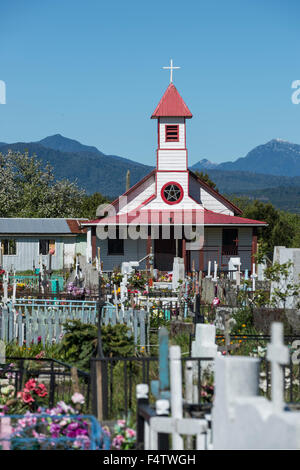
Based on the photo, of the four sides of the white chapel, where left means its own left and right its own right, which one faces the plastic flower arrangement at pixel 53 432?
front

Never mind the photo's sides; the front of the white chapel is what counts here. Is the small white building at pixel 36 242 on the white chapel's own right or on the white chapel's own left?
on the white chapel's own right

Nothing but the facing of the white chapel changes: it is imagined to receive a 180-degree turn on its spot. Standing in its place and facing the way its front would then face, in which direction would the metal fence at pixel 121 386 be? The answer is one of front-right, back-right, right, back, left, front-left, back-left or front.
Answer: back

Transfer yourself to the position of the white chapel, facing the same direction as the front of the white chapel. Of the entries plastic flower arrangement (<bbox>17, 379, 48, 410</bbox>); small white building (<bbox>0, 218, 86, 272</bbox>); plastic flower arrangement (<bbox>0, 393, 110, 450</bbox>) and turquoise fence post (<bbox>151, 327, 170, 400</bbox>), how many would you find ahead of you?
3

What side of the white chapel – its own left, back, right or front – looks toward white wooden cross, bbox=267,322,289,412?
front

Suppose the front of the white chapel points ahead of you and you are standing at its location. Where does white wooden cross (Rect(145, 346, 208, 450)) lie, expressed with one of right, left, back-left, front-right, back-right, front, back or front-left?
front

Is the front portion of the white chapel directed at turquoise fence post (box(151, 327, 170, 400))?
yes

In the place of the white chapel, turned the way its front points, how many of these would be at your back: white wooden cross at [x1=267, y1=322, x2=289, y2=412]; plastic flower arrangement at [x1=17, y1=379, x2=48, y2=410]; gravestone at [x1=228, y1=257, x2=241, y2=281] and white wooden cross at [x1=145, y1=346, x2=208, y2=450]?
0

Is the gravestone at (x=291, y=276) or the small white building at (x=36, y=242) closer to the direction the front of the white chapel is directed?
the gravestone

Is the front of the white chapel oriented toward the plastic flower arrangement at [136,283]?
yes

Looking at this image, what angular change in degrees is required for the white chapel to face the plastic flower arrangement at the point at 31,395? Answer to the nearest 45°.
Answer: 0° — it already faces it

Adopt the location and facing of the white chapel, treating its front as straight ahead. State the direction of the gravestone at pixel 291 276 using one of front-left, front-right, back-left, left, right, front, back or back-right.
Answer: front

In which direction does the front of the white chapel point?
toward the camera

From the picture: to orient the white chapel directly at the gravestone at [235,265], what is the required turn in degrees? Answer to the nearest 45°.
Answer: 0° — it already faces it

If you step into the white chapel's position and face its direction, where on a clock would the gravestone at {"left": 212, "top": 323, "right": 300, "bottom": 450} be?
The gravestone is roughly at 12 o'clock from the white chapel.
